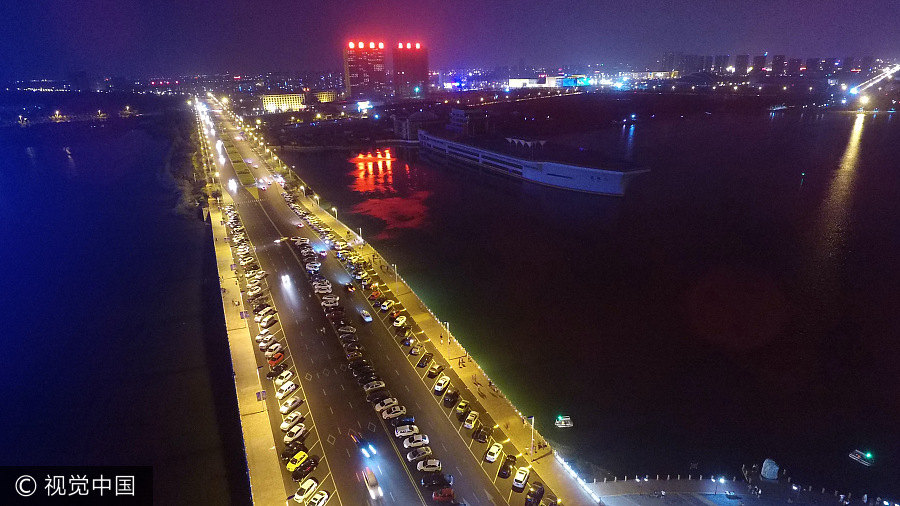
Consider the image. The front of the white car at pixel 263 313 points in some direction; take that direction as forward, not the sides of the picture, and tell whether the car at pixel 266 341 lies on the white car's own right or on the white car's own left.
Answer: on the white car's own left

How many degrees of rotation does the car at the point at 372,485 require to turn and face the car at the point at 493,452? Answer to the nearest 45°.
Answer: approximately 90° to its left

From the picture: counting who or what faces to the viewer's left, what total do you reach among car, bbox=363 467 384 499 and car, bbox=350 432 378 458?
0

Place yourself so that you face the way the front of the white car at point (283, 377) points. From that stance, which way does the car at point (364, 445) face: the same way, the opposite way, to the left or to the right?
to the left

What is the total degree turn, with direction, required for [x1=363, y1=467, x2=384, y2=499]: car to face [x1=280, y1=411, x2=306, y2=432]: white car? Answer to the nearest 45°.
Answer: approximately 135° to its right

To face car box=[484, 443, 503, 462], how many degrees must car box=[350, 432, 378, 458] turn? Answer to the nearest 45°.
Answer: approximately 45° to its left

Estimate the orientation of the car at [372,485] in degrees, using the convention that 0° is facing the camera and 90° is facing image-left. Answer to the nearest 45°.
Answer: approximately 0°

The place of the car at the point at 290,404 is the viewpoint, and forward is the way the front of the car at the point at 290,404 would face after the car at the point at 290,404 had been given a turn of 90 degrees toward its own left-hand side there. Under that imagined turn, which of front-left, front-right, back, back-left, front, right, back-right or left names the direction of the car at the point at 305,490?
front-right

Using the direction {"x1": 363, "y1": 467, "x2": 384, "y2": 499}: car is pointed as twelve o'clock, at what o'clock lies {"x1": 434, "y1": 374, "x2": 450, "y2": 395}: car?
{"x1": 434, "y1": 374, "x2": 450, "y2": 395}: car is roughly at 7 o'clock from {"x1": 363, "y1": 467, "x2": 384, "y2": 499}: car.
